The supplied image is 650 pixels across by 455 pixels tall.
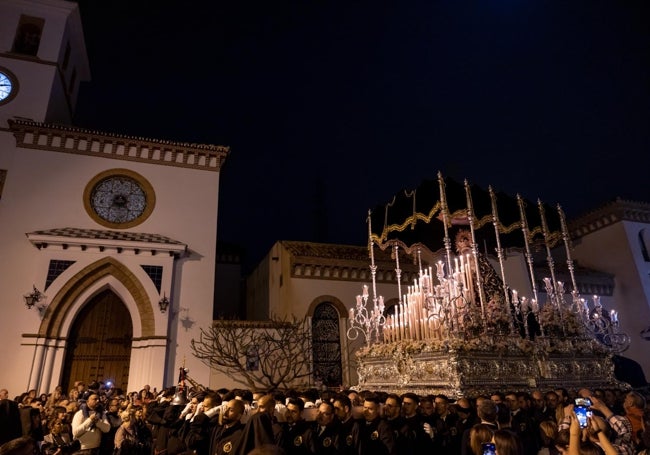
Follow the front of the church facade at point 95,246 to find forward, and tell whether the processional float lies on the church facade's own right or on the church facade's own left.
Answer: on the church facade's own left

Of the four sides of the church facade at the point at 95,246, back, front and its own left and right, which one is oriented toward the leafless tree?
left

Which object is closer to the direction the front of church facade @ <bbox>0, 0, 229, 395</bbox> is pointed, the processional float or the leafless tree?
the processional float

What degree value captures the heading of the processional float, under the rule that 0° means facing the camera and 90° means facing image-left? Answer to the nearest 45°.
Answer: approximately 45°

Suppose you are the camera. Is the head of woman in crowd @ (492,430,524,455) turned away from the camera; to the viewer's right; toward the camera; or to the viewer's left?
away from the camera

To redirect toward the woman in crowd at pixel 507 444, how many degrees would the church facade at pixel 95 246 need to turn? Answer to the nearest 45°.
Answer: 0° — it already faces them

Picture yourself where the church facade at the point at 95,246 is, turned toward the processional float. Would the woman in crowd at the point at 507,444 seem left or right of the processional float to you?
right

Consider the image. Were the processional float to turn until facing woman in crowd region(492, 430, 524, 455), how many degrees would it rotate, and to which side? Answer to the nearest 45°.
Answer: approximately 45° to its left

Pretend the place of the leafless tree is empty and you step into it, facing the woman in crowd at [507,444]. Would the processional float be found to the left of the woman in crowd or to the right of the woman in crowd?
left

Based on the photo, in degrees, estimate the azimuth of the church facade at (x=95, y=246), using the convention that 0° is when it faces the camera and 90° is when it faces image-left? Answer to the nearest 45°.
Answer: approximately 0°
